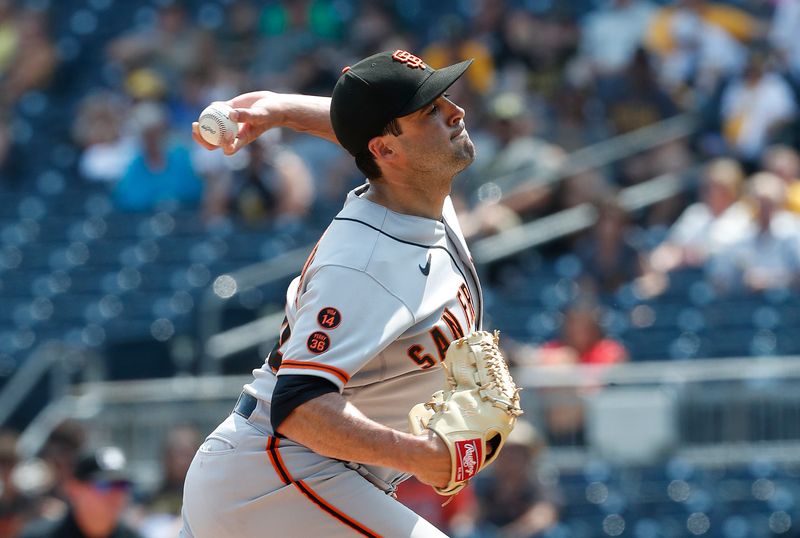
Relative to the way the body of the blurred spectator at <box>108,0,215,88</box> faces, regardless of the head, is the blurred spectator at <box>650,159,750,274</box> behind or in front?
in front

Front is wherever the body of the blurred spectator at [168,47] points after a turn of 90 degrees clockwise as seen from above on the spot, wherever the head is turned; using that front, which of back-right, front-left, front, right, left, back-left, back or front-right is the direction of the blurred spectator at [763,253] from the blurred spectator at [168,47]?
back-left

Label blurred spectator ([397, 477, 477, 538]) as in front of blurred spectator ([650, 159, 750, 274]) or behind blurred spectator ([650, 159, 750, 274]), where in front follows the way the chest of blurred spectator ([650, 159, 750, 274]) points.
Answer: in front

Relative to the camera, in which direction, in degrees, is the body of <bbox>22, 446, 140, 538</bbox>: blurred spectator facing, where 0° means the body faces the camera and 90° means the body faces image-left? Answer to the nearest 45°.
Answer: approximately 315°

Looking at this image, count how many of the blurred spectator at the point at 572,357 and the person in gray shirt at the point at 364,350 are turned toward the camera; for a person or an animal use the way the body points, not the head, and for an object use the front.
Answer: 1

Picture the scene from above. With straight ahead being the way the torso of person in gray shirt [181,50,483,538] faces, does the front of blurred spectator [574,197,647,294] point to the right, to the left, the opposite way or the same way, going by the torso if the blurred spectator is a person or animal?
to the right

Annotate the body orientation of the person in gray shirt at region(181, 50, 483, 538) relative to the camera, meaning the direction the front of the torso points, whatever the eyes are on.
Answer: to the viewer's right

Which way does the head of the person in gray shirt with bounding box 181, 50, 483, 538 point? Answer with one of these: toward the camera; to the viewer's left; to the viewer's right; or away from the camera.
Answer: to the viewer's right

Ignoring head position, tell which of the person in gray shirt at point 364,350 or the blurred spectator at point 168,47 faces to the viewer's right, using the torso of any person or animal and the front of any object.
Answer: the person in gray shirt

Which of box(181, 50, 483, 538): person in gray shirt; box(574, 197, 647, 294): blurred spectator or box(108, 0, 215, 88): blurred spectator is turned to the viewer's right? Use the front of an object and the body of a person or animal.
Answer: the person in gray shirt
